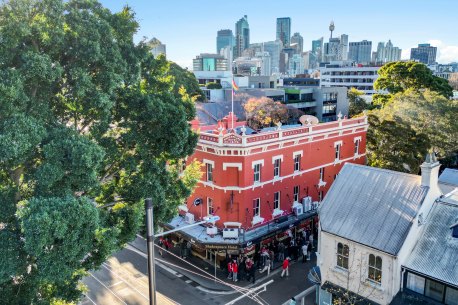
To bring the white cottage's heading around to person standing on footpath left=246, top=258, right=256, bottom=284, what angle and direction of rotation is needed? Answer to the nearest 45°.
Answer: approximately 45° to its right

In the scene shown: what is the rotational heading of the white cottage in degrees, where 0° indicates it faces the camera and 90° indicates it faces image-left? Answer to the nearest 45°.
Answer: approximately 45°

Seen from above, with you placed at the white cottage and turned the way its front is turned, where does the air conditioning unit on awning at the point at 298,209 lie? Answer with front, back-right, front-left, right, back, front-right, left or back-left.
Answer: right

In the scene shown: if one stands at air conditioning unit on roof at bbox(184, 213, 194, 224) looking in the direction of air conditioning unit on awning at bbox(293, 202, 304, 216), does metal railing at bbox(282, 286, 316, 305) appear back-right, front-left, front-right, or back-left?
front-right

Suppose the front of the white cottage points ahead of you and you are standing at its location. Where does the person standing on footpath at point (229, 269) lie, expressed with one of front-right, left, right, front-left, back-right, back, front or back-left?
front-right

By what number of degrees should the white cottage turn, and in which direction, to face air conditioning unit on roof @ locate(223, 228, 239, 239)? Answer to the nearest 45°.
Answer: approximately 45° to its right

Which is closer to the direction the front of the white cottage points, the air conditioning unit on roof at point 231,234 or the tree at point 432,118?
the air conditioning unit on roof

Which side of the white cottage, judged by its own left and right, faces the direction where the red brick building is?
right

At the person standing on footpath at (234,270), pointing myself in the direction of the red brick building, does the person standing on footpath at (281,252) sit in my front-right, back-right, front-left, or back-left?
front-right

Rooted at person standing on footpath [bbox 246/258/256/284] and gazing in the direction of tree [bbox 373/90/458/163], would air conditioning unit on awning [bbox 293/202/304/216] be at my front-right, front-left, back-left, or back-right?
front-left

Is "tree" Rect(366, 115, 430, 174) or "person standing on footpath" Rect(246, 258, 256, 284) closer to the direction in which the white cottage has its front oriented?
the person standing on footpath

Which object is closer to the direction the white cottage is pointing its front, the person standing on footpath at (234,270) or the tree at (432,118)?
the person standing on footpath

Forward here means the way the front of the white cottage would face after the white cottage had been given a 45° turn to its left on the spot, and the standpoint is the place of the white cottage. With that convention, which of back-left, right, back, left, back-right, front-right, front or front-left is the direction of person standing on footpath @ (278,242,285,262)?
back-right
